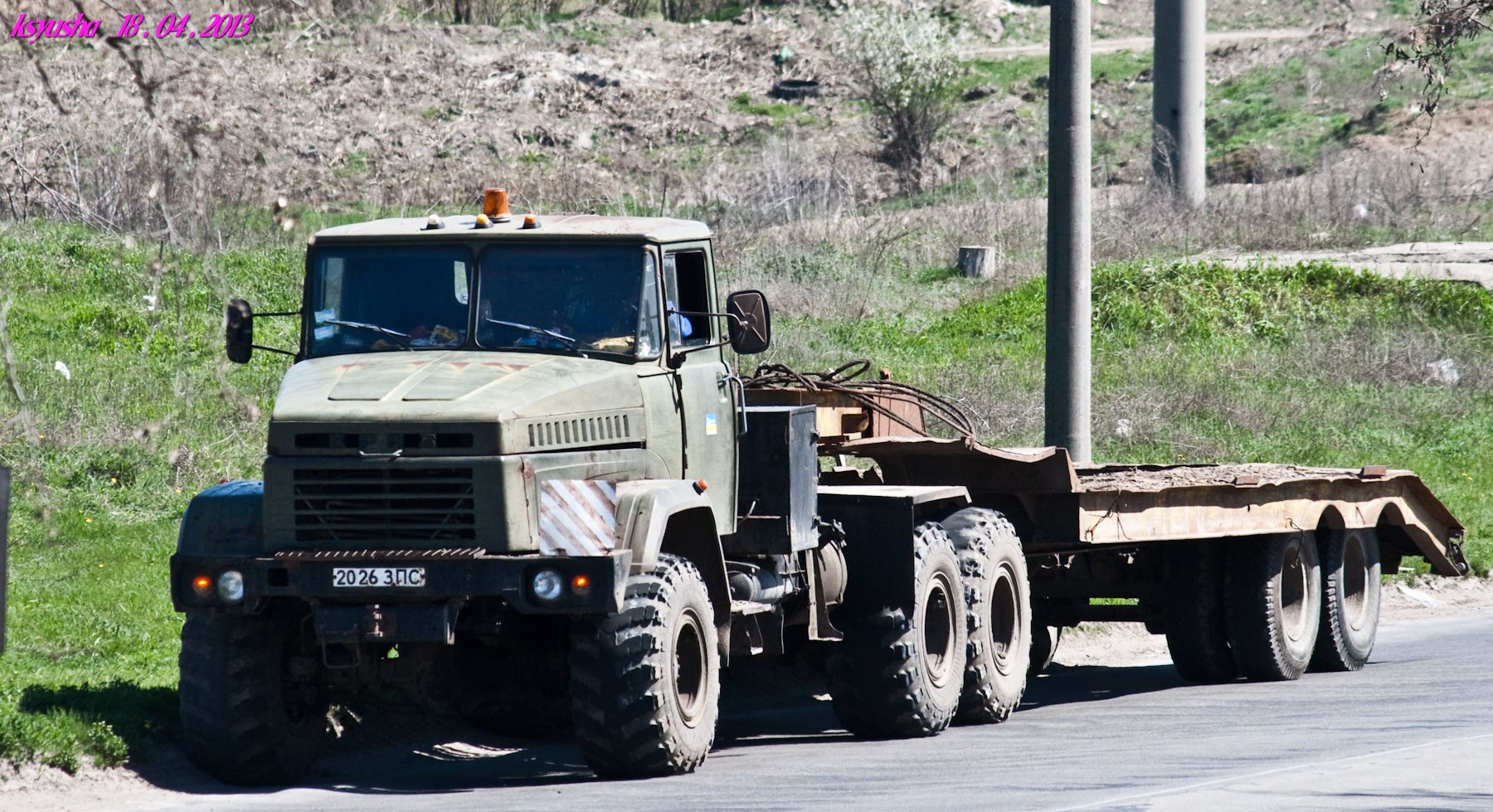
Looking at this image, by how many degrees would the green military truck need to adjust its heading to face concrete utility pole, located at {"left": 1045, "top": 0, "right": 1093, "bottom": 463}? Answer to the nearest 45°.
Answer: approximately 180°

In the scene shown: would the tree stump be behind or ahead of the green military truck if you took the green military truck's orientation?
behind

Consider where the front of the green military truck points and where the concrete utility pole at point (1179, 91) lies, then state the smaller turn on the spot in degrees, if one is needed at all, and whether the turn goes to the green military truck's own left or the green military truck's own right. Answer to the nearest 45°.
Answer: approximately 135° to the green military truck's own right

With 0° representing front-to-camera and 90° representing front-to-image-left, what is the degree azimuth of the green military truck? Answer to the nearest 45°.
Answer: approximately 45°
